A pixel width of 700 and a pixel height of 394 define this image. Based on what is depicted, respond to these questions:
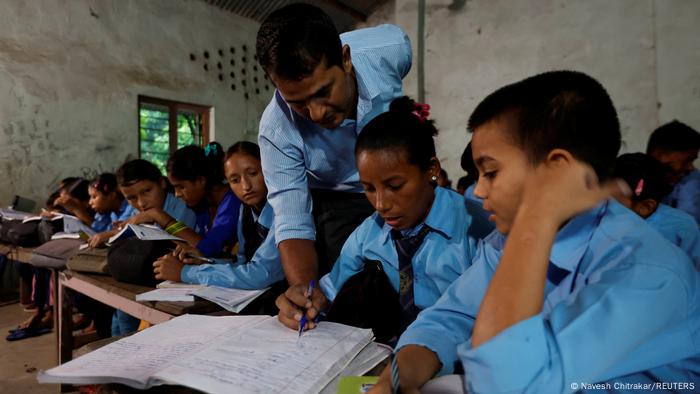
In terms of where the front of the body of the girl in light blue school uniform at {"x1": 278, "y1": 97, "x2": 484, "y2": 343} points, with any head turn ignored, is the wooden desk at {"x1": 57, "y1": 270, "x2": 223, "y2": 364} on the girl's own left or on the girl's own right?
on the girl's own right

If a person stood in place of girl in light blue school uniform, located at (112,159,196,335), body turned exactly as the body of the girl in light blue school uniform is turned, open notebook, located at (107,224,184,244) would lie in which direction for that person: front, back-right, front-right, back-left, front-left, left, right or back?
front-left

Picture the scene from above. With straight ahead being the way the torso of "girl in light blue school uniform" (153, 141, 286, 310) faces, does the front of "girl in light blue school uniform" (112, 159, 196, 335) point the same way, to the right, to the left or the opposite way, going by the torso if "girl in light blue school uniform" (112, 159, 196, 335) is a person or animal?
the same way

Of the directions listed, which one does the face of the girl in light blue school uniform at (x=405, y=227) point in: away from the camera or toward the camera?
toward the camera

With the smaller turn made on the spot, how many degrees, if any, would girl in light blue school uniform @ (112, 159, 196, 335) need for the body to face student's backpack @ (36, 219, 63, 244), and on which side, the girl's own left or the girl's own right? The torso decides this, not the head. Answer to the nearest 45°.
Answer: approximately 90° to the girl's own right

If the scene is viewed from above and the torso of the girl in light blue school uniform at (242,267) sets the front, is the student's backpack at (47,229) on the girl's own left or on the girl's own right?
on the girl's own right

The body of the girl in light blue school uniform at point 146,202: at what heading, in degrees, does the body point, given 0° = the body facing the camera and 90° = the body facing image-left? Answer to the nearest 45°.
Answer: approximately 45°
